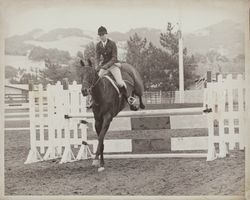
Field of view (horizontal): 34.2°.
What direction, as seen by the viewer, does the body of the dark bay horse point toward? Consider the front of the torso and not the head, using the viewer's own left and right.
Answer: facing the viewer and to the left of the viewer
